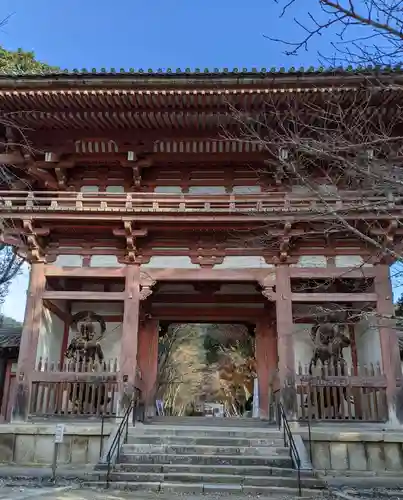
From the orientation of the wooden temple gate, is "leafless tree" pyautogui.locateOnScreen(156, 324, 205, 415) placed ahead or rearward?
rearward

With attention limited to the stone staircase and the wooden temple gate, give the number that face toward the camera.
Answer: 2

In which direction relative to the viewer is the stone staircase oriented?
toward the camera

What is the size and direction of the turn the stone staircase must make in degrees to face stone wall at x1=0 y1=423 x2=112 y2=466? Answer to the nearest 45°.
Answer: approximately 90° to its right

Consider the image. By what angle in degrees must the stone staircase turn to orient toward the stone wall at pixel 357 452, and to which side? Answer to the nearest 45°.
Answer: approximately 90° to its left

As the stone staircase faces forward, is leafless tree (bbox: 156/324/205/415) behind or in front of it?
behind

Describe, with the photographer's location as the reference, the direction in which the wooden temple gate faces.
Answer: facing the viewer
